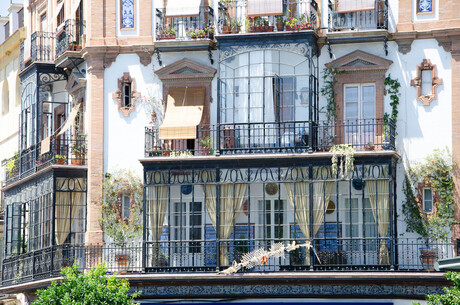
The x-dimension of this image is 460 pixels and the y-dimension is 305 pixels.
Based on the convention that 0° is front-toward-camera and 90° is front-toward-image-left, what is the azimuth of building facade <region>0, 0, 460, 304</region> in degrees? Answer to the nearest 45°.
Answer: approximately 0°
